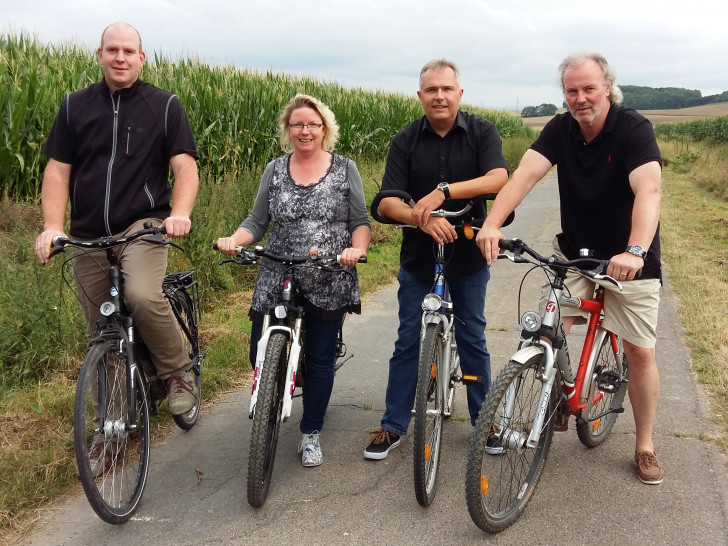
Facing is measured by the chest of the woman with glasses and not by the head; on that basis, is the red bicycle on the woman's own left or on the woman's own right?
on the woman's own left

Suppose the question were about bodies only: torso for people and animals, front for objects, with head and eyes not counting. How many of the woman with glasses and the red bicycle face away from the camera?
0

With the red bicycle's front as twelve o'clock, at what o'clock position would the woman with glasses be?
The woman with glasses is roughly at 2 o'clock from the red bicycle.

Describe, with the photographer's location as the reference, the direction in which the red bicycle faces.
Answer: facing the viewer and to the left of the viewer

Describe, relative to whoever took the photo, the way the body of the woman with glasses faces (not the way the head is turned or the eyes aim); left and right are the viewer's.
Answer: facing the viewer
